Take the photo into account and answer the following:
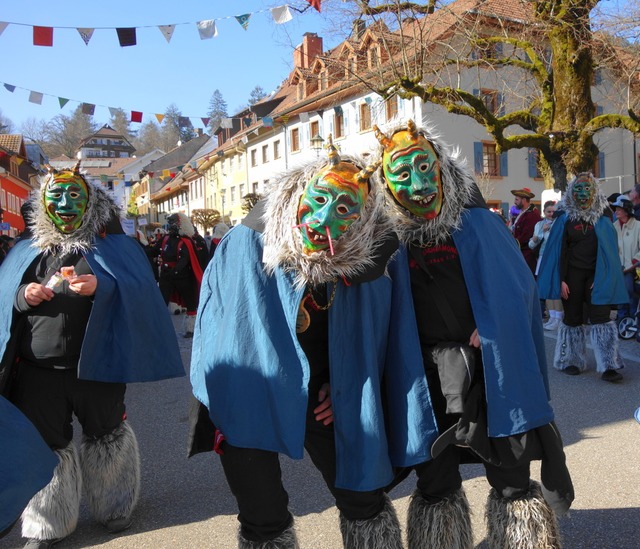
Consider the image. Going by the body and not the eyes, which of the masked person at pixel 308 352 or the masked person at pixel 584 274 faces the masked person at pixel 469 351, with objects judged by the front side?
the masked person at pixel 584 274

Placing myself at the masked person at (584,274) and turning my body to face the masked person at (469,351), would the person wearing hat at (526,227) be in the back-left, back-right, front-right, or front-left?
back-right

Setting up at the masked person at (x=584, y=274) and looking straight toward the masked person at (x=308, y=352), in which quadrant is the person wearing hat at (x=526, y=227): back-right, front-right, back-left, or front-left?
back-right

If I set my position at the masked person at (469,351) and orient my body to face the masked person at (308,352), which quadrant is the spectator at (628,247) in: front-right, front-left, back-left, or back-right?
back-right

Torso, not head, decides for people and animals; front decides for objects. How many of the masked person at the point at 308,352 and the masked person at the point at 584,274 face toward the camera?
2

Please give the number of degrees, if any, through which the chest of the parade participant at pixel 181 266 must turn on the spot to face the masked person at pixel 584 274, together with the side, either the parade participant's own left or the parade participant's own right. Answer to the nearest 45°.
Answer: approximately 90° to the parade participant's own left

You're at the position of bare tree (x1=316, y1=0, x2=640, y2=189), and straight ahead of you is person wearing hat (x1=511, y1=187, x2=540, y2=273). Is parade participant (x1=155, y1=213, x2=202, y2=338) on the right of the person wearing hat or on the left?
right

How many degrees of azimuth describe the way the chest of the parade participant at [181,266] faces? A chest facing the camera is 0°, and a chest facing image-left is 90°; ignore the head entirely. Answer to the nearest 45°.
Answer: approximately 45°

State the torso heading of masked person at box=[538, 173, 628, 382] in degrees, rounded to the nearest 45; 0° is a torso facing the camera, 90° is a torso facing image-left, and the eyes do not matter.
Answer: approximately 0°

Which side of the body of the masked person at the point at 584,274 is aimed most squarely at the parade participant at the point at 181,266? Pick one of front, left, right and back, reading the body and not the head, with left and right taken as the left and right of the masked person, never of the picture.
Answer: right

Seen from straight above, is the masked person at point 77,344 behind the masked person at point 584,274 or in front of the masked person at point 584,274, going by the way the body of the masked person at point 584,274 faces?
in front

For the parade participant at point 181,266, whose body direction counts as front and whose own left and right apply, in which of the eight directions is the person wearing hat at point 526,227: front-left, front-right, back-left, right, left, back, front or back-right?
back-left
